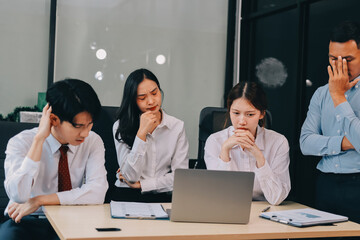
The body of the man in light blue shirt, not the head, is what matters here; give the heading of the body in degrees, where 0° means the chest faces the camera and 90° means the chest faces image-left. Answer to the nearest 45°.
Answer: approximately 0°

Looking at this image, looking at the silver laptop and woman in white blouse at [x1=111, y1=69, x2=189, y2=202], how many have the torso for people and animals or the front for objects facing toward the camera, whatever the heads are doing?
1

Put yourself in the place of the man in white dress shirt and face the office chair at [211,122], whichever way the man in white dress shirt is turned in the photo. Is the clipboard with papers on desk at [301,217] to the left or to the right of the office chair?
right

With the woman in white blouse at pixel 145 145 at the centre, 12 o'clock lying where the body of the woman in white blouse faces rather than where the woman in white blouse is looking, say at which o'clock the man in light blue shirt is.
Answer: The man in light blue shirt is roughly at 10 o'clock from the woman in white blouse.

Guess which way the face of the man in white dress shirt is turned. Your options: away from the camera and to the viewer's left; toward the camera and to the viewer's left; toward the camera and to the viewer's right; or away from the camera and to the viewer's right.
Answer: toward the camera and to the viewer's right

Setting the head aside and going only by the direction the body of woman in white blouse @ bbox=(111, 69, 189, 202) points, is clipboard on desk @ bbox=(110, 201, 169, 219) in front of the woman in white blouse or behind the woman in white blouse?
in front

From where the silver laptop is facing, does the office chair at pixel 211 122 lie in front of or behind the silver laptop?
in front

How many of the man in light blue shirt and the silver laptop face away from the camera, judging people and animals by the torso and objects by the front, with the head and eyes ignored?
1

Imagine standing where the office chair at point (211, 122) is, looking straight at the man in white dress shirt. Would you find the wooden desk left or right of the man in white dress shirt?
left

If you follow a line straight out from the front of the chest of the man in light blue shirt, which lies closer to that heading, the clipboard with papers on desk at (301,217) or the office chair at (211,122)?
the clipboard with papers on desk

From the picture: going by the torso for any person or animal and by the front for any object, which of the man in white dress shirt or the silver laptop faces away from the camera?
the silver laptop

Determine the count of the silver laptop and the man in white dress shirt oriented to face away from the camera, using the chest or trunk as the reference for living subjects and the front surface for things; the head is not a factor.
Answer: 1

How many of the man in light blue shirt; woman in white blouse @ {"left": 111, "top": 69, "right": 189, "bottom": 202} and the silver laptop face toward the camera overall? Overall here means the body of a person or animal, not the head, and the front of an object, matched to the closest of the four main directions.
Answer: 2

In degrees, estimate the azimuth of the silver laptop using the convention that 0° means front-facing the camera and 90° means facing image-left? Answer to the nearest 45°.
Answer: approximately 180°
